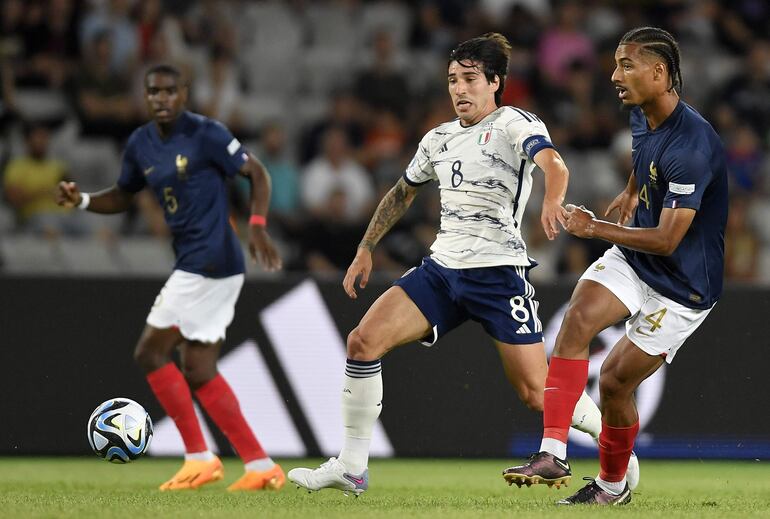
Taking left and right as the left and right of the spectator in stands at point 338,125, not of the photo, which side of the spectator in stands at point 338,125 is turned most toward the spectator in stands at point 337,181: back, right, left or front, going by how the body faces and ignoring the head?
front

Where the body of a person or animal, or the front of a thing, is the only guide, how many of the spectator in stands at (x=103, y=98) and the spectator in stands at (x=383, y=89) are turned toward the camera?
2

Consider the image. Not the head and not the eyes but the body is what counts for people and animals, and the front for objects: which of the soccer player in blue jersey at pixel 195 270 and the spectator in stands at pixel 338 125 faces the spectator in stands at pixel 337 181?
the spectator in stands at pixel 338 125

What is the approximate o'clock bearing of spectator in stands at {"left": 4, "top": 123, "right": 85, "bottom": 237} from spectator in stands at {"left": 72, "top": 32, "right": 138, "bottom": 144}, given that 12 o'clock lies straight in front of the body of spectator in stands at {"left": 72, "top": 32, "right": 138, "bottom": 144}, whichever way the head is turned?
spectator in stands at {"left": 4, "top": 123, "right": 85, "bottom": 237} is roughly at 1 o'clock from spectator in stands at {"left": 72, "top": 32, "right": 138, "bottom": 144}.

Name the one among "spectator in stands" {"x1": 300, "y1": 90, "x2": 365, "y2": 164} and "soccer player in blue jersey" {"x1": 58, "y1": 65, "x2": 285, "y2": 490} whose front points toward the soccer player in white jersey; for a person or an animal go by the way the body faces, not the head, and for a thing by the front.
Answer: the spectator in stands

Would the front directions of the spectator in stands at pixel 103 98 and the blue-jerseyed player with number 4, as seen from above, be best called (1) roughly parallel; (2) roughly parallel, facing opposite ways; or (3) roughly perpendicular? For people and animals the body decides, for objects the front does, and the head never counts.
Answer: roughly perpendicular

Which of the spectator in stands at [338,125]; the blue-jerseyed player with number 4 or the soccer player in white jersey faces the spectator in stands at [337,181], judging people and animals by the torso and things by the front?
the spectator in stands at [338,125]

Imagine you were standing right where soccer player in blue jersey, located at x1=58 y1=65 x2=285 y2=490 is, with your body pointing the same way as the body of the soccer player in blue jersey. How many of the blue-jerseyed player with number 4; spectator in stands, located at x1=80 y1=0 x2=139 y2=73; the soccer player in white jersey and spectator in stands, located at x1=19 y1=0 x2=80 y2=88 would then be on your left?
2

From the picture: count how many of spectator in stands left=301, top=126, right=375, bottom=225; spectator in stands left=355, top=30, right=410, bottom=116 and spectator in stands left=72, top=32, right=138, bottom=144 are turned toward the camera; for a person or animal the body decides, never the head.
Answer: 3

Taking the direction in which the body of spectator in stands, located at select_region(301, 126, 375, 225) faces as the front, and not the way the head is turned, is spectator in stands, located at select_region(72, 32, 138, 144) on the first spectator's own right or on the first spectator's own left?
on the first spectator's own right

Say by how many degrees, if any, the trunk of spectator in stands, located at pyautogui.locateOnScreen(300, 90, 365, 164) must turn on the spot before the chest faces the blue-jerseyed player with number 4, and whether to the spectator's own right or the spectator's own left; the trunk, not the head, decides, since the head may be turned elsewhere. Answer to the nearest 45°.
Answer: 0° — they already face them
